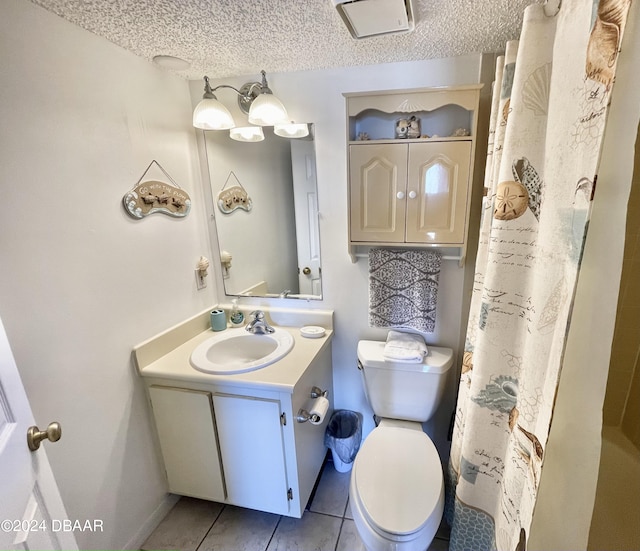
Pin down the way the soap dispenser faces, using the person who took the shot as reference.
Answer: facing the viewer

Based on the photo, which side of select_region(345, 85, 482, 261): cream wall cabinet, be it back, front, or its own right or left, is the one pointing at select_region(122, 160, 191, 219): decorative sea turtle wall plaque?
right

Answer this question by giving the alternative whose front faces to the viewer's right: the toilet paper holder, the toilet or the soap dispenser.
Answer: the toilet paper holder

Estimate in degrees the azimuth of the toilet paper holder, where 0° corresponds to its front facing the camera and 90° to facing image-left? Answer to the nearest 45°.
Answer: approximately 270°

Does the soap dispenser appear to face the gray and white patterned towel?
no

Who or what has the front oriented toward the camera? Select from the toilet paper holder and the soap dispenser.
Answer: the soap dispenser

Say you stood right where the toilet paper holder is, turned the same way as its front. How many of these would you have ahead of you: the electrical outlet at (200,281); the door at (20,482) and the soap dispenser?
0

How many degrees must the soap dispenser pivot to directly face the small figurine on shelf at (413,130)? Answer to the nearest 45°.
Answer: approximately 45° to its left

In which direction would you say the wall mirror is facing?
toward the camera

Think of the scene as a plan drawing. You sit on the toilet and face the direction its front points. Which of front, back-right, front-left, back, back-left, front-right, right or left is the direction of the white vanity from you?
right

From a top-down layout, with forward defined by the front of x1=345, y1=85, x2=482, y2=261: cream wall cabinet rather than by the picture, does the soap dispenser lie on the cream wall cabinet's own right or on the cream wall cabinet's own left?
on the cream wall cabinet's own right

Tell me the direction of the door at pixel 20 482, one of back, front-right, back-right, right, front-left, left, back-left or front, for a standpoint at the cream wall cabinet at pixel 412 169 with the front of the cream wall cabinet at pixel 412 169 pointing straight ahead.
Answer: front-right

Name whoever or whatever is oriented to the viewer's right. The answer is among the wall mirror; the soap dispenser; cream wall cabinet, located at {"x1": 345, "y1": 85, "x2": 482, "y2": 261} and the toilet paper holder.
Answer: the toilet paper holder

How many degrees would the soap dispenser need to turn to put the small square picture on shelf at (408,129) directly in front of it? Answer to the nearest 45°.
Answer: approximately 45° to its left

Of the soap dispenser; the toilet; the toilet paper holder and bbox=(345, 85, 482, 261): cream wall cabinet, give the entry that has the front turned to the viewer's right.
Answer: the toilet paper holder

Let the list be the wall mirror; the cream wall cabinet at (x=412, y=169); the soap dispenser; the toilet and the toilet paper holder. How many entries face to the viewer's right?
1

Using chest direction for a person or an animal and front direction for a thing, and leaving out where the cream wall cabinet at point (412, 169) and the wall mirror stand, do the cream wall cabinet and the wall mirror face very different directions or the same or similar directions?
same or similar directions

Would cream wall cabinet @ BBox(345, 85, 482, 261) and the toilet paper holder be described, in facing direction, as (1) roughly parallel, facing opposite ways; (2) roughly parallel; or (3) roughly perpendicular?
roughly perpendicular
